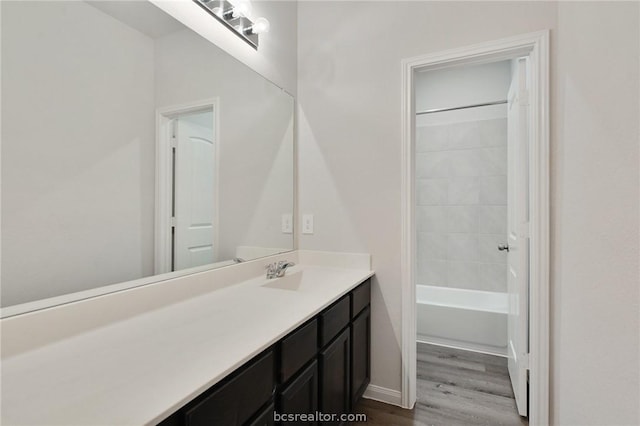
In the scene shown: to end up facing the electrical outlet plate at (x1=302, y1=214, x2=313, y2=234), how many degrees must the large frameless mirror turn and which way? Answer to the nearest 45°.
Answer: approximately 90° to its left

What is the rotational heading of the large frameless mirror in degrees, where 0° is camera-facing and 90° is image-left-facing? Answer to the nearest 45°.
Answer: approximately 315°

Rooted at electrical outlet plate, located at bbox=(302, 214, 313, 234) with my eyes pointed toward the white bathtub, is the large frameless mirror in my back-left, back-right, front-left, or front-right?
back-right

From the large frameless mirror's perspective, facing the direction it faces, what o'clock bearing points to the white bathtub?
The white bathtub is roughly at 10 o'clock from the large frameless mirror.
